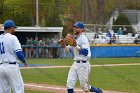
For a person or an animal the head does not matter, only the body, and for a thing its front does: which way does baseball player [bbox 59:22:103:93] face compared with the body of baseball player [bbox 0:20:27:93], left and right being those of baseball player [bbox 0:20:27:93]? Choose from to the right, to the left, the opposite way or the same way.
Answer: the opposite way

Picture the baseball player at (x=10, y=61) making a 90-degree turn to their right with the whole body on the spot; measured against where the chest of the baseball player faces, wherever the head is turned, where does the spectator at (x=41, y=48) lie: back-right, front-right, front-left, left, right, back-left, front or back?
back-left

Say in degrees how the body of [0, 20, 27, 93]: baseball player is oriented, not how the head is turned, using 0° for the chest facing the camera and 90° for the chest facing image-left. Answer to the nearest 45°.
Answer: approximately 225°

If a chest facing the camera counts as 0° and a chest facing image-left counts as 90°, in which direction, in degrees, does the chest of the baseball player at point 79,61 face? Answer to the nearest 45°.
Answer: approximately 45°

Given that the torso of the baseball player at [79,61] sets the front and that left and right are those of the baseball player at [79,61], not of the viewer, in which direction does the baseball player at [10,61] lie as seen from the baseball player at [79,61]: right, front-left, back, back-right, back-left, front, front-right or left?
front
